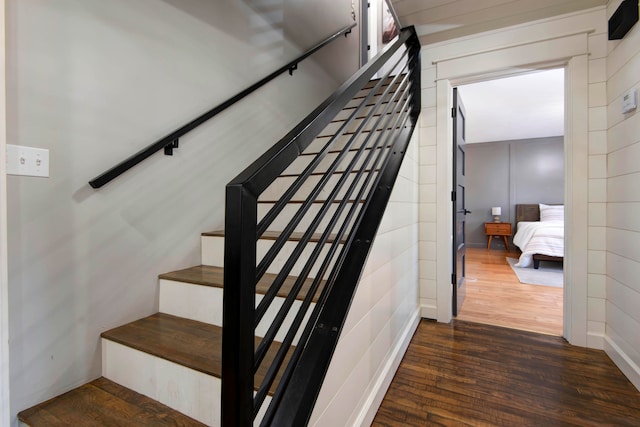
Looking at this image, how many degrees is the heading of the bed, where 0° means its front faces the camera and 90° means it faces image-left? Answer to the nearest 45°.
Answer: approximately 0°

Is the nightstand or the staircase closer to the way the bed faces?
the staircase

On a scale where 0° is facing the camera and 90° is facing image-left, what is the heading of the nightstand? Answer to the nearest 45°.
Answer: approximately 0°

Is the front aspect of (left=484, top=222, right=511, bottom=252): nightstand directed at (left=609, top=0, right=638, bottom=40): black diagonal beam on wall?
yes

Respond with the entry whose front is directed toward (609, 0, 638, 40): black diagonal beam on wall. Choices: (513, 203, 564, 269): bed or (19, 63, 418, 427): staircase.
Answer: the bed

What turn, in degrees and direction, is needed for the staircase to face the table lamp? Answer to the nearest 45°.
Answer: approximately 180°

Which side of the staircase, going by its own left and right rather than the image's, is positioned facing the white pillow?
back

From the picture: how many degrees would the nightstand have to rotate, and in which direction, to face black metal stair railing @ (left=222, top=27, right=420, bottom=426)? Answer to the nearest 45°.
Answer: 0° — it already faces it

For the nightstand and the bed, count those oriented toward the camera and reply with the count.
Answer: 2

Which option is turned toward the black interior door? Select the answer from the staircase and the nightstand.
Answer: the nightstand
